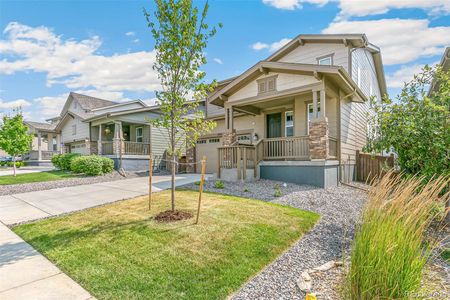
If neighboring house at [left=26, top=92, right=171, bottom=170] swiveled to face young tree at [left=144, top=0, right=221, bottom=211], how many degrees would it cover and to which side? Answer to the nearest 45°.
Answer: approximately 45° to its left

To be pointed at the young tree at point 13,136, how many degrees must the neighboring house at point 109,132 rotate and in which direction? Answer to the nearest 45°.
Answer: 0° — it already faces it

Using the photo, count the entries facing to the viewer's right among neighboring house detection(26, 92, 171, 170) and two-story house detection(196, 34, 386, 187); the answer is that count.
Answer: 0

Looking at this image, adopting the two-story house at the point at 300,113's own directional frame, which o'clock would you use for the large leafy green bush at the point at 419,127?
The large leafy green bush is roughly at 10 o'clock from the two-story house.

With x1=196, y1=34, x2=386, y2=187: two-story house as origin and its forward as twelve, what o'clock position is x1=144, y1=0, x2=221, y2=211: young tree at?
The young tree is roughly at 11 o'clock from the two-story house.

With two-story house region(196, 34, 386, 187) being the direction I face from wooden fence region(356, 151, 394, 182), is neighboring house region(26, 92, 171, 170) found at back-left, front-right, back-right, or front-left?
front-right

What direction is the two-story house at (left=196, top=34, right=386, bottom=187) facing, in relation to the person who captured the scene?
facing the viewer and to the left of the viewer

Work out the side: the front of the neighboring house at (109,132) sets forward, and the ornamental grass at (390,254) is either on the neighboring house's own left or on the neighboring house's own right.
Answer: on the neighboring house's own left

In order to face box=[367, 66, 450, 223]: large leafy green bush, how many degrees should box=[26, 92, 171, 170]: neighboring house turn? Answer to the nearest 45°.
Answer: approximately 45° to its left

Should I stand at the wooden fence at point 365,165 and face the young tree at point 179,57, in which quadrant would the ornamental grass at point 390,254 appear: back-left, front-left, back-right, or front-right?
front-left
